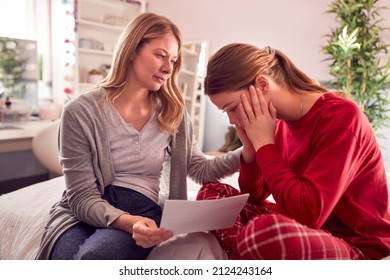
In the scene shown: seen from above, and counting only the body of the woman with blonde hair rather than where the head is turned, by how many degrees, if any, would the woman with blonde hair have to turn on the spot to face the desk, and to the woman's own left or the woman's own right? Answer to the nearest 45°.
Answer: approximately 180°

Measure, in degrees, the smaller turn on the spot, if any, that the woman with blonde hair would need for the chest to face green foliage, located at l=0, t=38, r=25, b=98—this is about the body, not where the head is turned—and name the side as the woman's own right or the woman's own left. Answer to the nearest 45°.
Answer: approximately 180°

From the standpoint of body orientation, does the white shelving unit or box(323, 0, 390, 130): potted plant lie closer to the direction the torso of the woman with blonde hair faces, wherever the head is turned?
the potted plant

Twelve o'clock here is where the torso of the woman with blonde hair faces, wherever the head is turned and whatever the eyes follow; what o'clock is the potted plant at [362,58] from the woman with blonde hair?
The potted plant is roughly at 9 o'clock from the woman with blonde hair.

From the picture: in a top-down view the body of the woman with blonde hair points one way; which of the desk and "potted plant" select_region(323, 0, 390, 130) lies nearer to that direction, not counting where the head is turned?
the potted plant

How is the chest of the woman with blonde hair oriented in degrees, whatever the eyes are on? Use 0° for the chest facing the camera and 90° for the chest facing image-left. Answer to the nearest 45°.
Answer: approximately 315°

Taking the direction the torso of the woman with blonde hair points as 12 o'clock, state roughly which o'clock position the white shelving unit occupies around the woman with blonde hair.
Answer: The white shelving unit is roughly at 8 o'clock from the woman with blonde hair.
